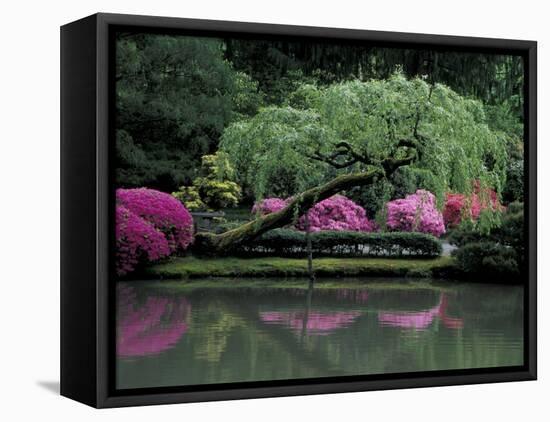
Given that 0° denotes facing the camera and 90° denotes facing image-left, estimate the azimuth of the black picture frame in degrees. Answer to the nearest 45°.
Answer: approximately 315°
